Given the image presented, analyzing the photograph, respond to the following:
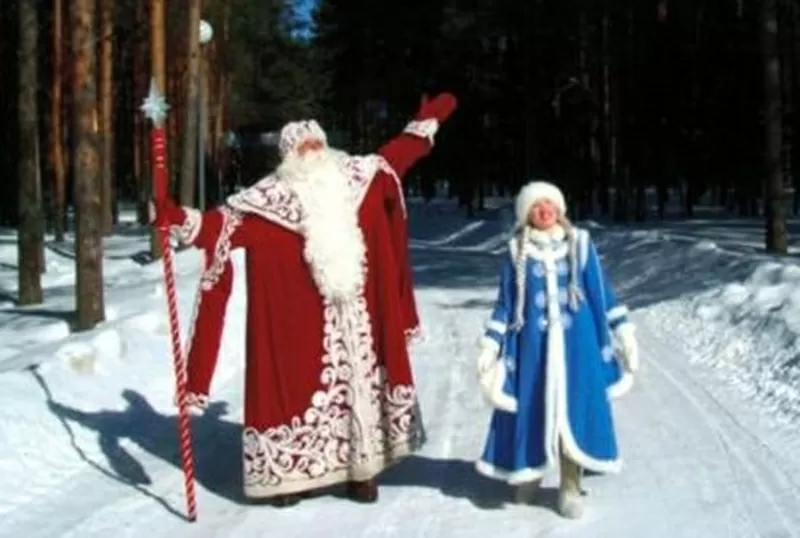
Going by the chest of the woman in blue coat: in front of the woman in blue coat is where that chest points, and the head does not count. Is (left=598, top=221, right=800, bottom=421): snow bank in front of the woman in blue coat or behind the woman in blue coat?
behind

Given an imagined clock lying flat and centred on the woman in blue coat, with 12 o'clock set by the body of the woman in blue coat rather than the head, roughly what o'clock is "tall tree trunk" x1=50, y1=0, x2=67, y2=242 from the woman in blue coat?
The tall tree trunk is roughly at 5 o'clock from the woman in blue coat.

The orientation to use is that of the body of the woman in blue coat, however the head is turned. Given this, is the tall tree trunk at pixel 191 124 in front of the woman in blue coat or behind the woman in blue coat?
behind

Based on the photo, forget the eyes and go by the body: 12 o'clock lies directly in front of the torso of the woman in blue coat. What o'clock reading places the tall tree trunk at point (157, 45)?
The tall tree trunk is roughly at 5 o'clock from the woman in blue coat.

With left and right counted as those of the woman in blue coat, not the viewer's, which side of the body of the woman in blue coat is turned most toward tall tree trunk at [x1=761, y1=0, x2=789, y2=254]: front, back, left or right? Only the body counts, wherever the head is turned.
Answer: back

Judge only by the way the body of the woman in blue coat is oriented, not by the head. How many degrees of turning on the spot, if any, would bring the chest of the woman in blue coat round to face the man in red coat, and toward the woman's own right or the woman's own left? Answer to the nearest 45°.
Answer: approximately 90° to the woman's own right

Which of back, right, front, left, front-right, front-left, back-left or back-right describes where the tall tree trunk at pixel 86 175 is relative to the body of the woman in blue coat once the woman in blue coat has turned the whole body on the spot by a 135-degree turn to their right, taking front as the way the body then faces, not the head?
front

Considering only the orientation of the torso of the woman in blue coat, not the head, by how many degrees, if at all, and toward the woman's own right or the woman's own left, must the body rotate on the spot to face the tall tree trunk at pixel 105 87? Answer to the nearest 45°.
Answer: approximately 135° to the woman's own right

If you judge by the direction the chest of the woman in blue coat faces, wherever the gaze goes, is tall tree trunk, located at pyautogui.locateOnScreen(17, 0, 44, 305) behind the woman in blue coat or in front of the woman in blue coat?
behind

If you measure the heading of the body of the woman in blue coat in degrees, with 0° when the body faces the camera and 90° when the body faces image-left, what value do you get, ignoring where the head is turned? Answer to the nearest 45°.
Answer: approximately 0°
